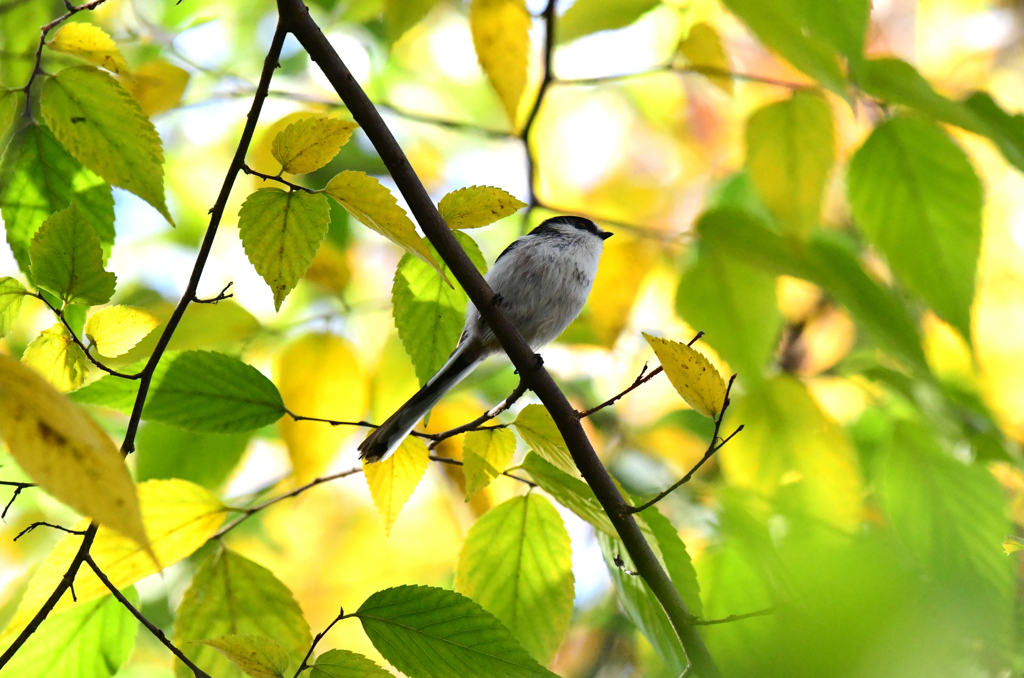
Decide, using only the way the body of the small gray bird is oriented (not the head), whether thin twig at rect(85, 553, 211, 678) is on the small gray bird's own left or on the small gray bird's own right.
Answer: on the small gray bird's own right

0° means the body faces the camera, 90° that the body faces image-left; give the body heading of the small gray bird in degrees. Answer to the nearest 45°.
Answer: approximately 270°

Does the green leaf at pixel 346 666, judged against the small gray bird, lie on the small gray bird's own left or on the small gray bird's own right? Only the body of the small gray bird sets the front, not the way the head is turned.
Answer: on the small gray bird's own right

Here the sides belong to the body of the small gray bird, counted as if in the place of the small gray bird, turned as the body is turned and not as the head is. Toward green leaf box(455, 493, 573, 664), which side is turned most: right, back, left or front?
right
